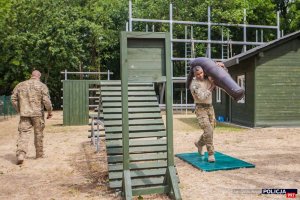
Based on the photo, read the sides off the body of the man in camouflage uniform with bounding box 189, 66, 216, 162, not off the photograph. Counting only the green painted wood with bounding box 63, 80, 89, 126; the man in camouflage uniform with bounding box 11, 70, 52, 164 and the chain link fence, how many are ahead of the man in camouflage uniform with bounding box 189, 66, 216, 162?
0

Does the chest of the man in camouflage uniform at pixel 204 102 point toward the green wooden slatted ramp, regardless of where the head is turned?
no

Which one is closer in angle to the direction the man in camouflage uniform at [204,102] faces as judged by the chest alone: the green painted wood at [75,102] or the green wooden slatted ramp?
the green wooden slatted ramp

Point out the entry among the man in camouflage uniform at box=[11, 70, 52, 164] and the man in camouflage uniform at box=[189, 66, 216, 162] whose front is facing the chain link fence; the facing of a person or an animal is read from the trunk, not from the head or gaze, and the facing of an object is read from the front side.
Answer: the man in camouflage uniform at box=[11, 70, 52, 164]

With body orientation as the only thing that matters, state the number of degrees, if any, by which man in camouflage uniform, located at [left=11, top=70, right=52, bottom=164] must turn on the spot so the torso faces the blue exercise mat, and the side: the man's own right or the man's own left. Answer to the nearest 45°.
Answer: approximately 135° to the man's own right

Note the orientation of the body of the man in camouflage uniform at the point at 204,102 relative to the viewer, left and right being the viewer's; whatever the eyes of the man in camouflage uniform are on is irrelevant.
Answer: facing the viewer and to the right of the viewer

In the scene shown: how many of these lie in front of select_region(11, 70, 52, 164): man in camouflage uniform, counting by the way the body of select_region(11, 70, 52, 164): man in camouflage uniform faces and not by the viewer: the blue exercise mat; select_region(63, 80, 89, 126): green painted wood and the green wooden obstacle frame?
1

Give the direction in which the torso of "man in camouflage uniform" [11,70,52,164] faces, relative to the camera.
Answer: away from the camera

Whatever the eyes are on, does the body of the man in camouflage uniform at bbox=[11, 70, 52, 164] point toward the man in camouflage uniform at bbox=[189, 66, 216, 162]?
no

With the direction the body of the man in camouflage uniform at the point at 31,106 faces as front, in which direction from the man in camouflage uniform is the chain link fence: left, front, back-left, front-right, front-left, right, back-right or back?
front

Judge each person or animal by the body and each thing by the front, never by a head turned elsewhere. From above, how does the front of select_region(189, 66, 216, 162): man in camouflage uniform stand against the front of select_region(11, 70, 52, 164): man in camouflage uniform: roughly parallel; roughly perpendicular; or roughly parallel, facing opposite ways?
roughly parallel, facing opposite ways

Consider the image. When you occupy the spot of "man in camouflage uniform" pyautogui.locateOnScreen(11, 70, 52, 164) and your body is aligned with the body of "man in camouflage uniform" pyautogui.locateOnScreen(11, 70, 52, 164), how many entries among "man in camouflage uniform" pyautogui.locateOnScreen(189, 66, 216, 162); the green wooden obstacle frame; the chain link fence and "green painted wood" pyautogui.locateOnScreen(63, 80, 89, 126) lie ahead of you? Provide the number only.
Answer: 2

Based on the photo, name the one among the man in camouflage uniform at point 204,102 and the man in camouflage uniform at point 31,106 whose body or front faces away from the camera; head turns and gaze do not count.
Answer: the man in camouflage uniform at point 31,106

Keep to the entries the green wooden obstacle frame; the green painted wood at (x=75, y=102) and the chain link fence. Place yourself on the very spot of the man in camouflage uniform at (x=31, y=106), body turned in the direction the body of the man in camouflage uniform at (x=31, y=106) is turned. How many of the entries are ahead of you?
2

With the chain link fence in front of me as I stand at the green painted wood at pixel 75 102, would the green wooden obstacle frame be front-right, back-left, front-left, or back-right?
back-left

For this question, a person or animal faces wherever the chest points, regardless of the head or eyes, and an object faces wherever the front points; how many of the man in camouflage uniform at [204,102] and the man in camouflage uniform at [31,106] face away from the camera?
1

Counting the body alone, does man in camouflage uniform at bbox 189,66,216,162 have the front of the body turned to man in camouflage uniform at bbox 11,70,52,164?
no
